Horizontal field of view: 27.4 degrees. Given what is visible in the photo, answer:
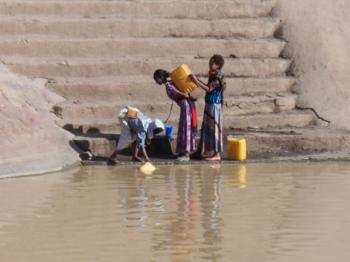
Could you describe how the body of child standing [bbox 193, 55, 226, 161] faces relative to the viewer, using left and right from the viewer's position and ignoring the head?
facing to the left of the viewer

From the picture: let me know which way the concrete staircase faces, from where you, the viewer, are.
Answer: facing the viewer

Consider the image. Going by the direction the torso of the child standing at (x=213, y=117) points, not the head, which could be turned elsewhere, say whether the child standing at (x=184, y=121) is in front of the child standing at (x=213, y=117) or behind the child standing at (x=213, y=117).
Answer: in front

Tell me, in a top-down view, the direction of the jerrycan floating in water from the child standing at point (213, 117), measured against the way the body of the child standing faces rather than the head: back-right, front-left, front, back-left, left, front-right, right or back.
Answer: front-left
